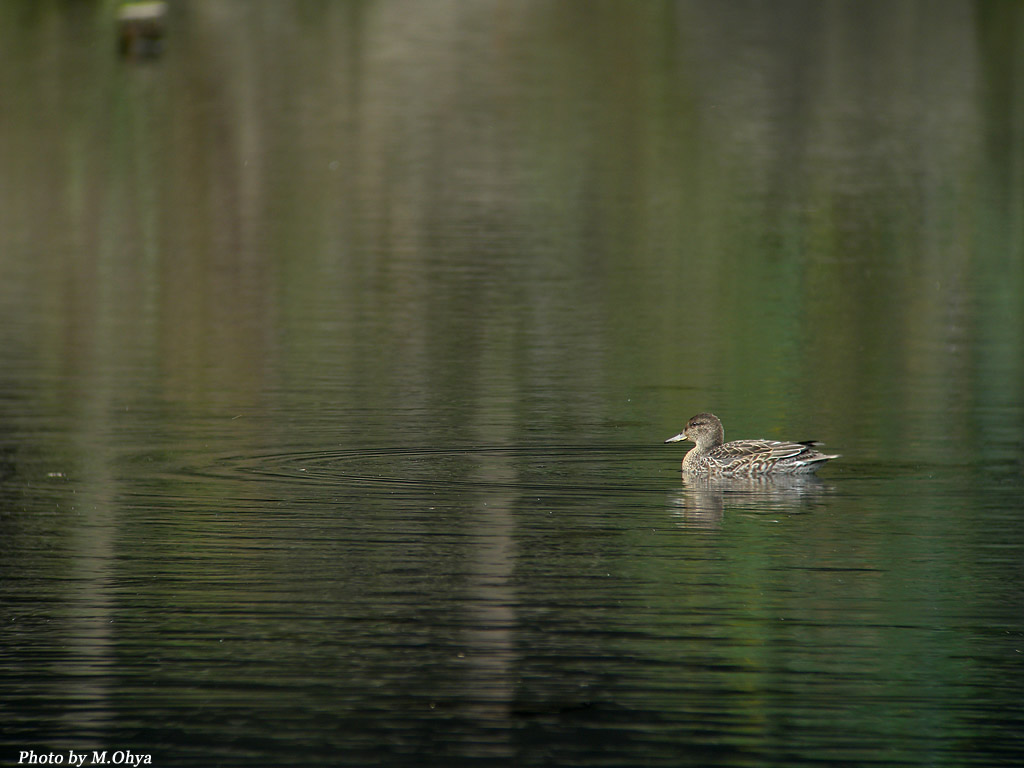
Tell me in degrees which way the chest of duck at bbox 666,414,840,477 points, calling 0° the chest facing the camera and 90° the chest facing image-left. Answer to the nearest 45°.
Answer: approximately 90°
